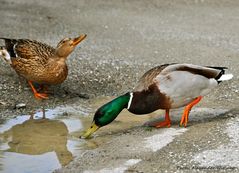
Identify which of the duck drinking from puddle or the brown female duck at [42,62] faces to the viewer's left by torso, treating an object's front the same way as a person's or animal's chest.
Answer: the duck drinking from puddle

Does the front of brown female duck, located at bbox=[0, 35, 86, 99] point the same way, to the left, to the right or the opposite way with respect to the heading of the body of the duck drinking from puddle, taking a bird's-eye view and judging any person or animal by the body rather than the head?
the opposite way

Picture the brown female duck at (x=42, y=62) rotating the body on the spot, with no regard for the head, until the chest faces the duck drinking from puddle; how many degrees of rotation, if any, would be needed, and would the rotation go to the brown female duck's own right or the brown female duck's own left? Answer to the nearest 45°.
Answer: approximately 45° to the brown female duck's own right

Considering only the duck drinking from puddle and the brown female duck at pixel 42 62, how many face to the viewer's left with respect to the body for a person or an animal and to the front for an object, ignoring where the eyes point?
1

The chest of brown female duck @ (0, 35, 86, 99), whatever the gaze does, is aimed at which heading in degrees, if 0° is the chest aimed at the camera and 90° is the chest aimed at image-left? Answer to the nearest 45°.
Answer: approximately 270°

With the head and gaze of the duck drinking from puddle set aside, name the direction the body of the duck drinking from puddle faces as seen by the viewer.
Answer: to the viewer's left

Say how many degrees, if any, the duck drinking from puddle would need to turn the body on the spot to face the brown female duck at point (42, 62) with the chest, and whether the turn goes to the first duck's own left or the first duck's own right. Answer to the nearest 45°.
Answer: approximately 45° to the first duck's own right

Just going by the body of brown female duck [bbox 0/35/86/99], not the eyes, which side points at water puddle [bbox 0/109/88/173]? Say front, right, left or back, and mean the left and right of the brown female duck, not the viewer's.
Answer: right

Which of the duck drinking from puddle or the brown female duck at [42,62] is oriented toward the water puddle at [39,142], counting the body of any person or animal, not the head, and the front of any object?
the duck drinking from puddle

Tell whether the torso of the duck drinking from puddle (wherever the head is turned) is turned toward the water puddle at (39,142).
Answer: yes

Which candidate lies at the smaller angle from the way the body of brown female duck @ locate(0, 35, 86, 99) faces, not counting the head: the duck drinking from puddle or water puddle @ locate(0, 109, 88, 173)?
the duck drinking from puddle
